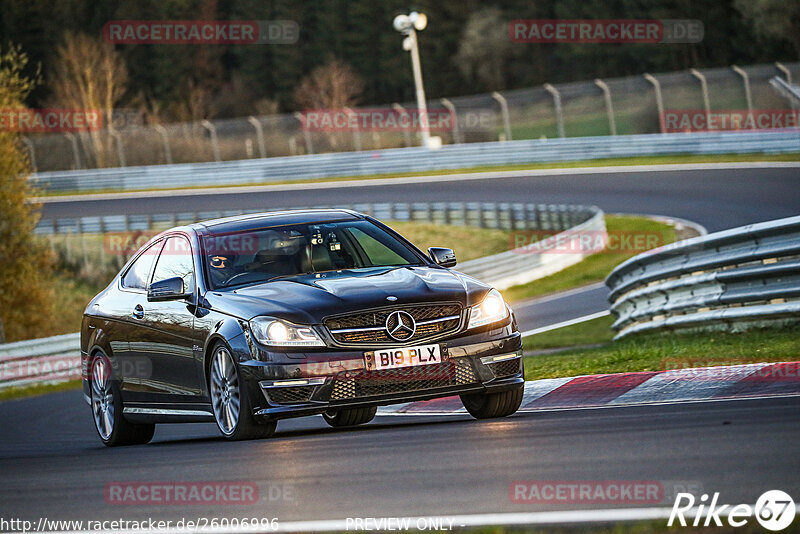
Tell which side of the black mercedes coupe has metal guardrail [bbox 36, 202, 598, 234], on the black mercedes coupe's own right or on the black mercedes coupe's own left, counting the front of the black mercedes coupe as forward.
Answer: on the black mercedes coupe's own left

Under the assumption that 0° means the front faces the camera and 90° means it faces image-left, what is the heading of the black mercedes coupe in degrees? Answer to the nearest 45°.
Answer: approximately 315°

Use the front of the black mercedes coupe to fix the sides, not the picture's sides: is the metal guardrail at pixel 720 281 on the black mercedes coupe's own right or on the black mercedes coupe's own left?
on the black mercedes coupe's own left

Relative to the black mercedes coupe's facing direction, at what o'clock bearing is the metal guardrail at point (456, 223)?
The metal guardrail is roughly at 8 o'clock from the black mercedes coupe.

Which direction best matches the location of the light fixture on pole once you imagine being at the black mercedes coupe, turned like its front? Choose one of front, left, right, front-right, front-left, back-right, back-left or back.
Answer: back-left

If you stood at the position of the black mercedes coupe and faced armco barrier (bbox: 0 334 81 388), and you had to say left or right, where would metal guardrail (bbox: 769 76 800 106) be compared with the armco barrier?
right
